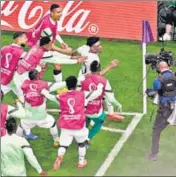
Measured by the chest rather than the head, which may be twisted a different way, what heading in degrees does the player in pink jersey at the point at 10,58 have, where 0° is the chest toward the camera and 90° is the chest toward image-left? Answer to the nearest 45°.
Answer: approximately 225°

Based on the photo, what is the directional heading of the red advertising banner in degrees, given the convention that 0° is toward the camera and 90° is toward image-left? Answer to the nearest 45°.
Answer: approximately 0°

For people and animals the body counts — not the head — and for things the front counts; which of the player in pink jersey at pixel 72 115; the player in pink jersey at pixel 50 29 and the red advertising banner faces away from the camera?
the player in pink jersey at pixel 72 115

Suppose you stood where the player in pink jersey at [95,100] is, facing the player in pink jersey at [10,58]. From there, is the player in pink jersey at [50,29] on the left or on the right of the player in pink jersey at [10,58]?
right

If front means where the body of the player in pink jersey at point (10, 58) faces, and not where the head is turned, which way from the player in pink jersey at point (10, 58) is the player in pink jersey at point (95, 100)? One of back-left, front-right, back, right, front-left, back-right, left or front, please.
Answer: right

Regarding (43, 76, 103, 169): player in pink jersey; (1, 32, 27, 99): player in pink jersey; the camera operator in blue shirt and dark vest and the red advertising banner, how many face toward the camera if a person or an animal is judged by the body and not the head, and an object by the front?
1

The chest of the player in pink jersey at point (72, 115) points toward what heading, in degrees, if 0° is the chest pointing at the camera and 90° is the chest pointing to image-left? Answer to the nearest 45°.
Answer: approximately 180°

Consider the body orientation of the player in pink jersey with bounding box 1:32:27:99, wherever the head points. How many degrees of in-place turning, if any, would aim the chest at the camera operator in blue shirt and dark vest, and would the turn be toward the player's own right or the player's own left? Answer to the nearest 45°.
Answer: approximately 90° to the player's own right

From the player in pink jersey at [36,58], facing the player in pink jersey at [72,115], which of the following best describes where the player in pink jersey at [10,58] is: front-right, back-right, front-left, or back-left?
back-right

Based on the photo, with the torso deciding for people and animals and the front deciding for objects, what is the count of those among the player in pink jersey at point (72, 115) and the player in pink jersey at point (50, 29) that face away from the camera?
1

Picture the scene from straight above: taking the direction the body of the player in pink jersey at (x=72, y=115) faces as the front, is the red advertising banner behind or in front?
in front

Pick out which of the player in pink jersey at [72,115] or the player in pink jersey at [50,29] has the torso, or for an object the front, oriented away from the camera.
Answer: the player in pink jersey at [72,115]

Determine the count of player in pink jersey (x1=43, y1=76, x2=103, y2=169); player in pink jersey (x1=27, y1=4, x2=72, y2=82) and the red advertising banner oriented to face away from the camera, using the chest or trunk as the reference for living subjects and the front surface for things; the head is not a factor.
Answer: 1

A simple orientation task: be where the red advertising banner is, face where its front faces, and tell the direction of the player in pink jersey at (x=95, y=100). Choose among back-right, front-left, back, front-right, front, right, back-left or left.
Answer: front
